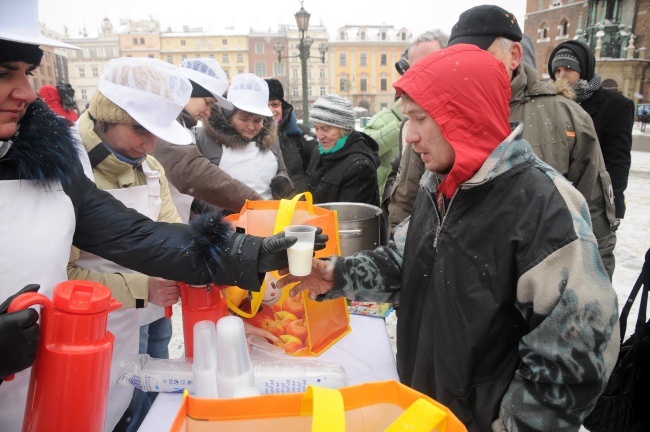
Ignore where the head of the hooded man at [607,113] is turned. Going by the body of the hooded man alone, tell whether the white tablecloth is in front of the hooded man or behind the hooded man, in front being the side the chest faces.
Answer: in front

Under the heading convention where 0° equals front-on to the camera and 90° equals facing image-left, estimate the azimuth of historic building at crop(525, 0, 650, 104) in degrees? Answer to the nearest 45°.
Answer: approximately 45°

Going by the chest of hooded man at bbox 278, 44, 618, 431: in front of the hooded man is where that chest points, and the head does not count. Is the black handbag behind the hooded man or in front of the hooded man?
behind

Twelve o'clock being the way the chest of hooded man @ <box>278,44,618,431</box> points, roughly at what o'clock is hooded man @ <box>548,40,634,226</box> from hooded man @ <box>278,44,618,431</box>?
hooded man @ <box>548,40,634,226</box> is roughly at 5 o'clock from hooded man @ <box>278,44,618,431</box>.

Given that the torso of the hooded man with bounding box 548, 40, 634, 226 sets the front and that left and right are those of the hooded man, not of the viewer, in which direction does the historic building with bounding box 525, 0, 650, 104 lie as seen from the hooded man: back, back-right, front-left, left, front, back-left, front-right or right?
back-right

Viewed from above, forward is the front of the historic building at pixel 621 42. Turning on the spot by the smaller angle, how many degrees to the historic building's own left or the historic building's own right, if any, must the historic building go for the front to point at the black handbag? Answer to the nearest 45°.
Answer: approximately 45° to the historic building's own left

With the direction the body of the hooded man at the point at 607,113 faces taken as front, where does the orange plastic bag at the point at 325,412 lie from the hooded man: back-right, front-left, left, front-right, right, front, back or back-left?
front-left

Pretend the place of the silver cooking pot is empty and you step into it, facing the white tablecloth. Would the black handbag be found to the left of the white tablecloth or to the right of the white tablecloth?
left

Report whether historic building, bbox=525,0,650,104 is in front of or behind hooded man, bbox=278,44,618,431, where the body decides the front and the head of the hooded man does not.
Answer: behind
